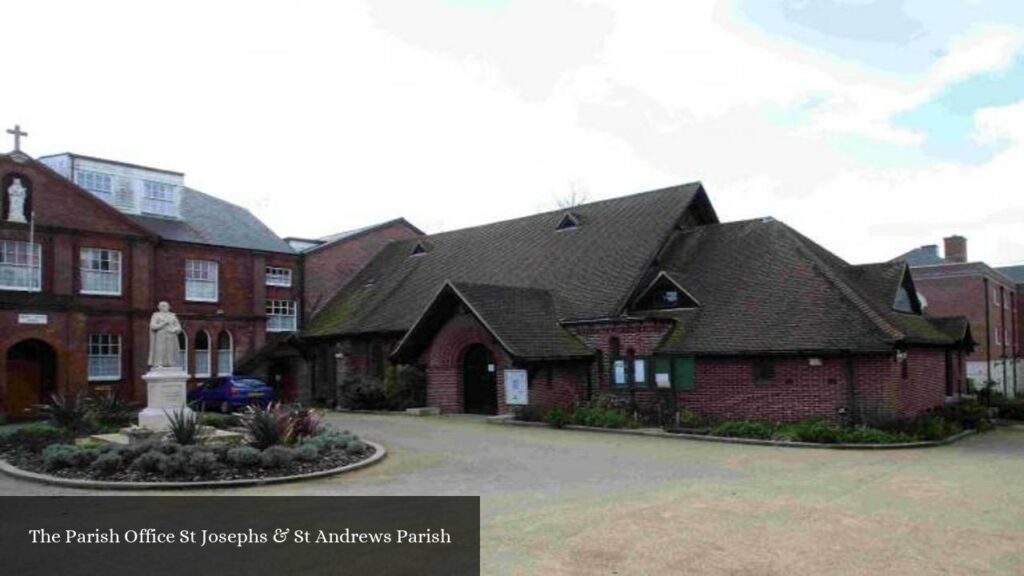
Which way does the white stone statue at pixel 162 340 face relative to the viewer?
toward the camera

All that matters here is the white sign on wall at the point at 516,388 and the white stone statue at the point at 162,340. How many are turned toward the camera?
2

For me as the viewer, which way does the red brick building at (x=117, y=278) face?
facing the viewer and to the right of the viewer

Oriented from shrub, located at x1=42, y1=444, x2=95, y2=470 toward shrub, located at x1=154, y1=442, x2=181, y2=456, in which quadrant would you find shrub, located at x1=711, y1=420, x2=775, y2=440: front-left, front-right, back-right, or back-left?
front-right

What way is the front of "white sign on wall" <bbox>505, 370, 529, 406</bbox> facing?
toward the camera

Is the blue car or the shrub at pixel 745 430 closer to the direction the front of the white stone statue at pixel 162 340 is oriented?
the shrub

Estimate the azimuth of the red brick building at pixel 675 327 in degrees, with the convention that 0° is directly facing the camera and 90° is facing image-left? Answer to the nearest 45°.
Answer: approximately 45°

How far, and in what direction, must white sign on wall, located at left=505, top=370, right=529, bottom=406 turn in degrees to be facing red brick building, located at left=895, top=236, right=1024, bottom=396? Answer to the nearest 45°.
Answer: approximately 135° to its left

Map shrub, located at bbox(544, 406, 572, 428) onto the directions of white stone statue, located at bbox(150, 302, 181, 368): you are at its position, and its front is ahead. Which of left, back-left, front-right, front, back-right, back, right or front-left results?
left

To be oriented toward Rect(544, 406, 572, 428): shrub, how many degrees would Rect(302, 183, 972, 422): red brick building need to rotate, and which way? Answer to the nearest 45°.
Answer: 0° — it already faces it

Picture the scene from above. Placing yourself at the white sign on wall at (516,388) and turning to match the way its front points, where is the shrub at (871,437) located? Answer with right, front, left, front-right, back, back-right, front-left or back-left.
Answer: front-left

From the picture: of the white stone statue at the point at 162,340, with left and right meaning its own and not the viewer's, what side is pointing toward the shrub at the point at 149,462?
front

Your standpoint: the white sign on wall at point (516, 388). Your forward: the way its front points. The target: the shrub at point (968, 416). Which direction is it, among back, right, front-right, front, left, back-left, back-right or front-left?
left

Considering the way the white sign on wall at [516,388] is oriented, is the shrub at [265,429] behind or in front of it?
in front
